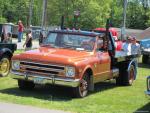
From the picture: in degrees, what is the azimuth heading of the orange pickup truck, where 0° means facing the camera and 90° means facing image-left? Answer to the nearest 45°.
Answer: approximately 45°
